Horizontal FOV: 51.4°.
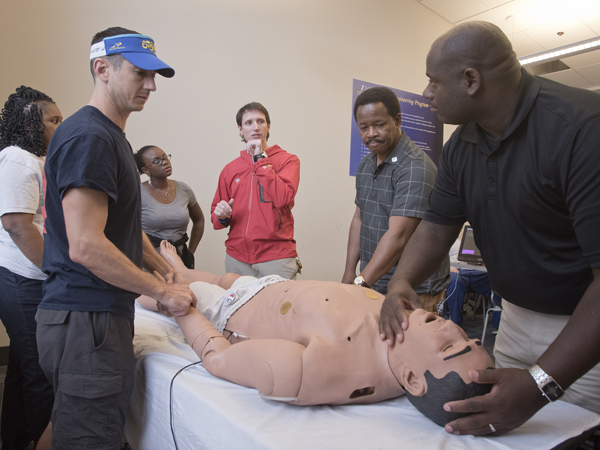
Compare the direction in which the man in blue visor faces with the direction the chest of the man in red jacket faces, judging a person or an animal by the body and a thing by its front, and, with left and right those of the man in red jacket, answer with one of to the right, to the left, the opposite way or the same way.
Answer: to the left

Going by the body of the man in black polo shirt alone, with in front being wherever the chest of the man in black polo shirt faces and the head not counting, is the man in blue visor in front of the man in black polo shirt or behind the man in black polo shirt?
in front

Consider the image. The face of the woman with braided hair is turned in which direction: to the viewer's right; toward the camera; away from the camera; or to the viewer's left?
to the viewer's right

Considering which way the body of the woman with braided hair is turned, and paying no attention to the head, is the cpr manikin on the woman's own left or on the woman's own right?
on the woman's own right

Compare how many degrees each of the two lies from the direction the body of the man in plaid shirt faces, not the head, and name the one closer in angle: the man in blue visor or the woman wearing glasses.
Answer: the man in blue visor

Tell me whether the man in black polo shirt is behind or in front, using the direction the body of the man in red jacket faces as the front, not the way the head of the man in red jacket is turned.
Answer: in front

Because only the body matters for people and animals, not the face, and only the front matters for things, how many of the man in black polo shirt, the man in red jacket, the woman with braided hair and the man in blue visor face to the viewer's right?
2

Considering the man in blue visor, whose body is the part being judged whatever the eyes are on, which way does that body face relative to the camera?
to the viewer's right

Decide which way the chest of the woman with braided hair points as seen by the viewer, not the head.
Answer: to the viewer's right

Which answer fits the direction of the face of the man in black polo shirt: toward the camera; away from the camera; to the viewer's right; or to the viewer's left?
to the viewer's left
